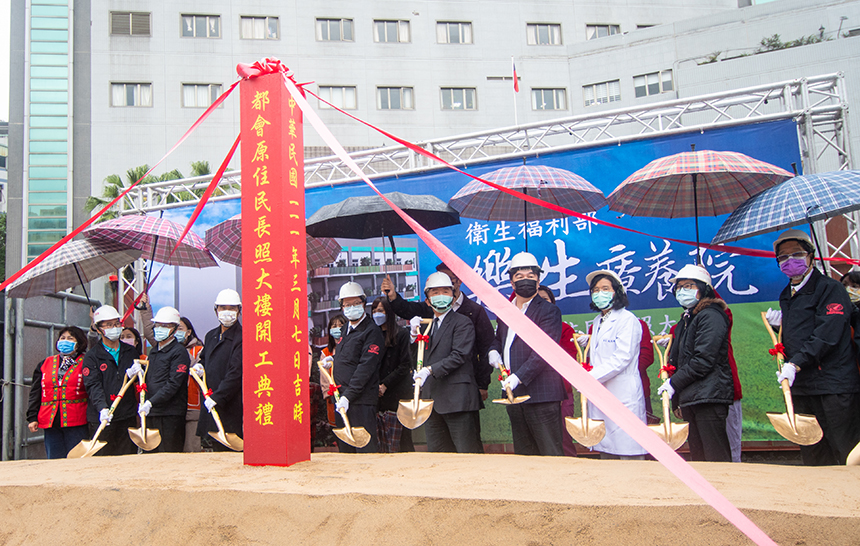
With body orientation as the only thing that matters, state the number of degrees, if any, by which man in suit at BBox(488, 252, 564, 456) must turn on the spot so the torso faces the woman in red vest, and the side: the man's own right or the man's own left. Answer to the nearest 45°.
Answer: approximately 45° to the man's own right

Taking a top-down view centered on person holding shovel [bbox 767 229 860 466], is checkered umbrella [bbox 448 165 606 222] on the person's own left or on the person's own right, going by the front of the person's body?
on the person's own right

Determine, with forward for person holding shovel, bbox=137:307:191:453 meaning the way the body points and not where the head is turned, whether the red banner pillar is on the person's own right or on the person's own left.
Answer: on the person's own left

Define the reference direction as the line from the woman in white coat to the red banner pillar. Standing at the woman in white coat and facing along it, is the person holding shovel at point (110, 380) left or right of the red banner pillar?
right

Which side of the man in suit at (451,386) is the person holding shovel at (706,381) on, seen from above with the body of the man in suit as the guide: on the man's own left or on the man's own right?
on the man's own left

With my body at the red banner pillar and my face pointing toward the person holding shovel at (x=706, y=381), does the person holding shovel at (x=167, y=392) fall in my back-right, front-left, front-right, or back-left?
back-left

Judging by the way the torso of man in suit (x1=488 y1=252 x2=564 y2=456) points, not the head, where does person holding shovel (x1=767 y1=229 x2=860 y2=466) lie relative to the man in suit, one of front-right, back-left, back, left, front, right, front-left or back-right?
back-left

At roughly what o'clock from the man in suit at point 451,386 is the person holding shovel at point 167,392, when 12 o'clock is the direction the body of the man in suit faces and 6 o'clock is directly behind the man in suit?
The person holding shovel is roughly at 2 o'clock from the man in suit.
